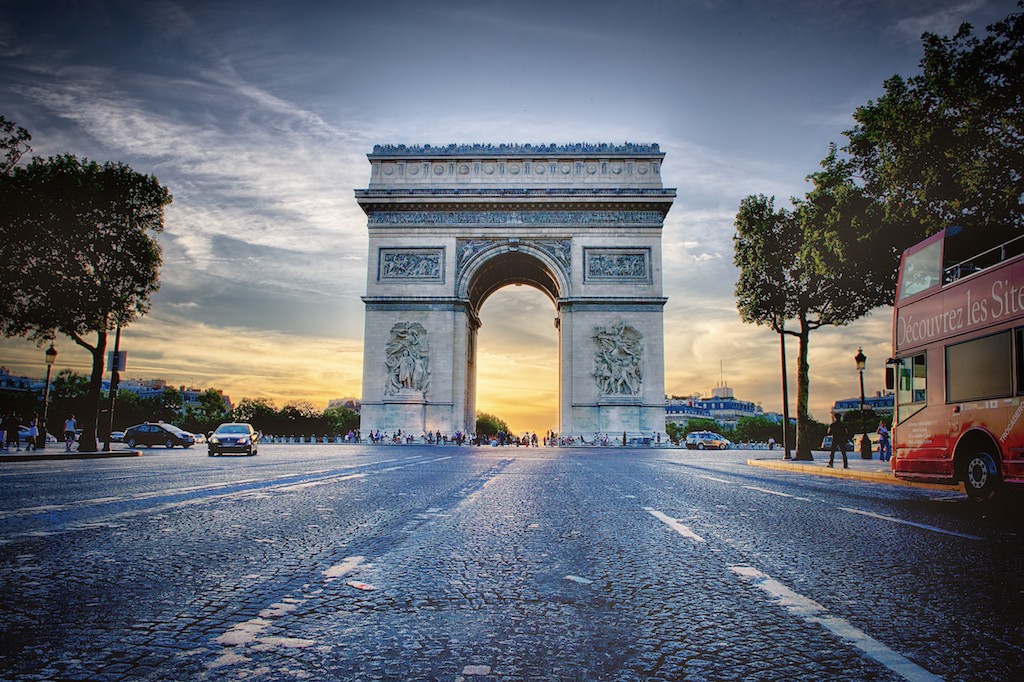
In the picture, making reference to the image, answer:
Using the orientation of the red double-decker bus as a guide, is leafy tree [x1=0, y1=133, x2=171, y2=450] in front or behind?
in front

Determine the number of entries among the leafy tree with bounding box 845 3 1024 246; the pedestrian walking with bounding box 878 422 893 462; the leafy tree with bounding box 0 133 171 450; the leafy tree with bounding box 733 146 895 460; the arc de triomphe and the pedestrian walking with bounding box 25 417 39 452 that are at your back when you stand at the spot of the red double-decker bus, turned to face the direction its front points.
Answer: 0

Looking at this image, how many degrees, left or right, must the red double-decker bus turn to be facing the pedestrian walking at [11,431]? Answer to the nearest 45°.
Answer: approximately 45° to its left

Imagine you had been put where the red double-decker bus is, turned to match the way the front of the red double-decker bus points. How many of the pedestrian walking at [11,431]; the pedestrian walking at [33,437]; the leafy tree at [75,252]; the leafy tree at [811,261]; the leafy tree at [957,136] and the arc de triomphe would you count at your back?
0

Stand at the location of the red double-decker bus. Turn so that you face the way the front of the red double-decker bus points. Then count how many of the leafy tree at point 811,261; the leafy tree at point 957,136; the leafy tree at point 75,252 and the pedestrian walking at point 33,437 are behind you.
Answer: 0

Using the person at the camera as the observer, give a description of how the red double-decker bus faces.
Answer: facing away from the viewer and to the left of the viewer

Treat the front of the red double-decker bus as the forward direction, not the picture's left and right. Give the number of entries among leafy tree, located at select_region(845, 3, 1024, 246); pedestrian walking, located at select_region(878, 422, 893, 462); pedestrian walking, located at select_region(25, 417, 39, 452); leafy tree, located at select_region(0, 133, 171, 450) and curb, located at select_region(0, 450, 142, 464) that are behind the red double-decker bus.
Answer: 0

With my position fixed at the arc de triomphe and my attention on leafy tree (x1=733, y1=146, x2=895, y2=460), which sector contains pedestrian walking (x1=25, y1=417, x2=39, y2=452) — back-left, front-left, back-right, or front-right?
front-right

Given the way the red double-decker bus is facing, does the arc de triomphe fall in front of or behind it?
in front

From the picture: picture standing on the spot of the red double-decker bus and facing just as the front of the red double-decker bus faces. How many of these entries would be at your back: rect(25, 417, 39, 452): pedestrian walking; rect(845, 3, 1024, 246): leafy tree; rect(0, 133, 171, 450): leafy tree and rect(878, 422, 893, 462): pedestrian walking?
0

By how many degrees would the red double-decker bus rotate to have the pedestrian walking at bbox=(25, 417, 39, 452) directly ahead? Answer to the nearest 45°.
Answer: approximately 45° to its left

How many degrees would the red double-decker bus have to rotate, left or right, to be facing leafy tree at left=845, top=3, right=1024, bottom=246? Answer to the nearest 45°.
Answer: approximately 45° to its right

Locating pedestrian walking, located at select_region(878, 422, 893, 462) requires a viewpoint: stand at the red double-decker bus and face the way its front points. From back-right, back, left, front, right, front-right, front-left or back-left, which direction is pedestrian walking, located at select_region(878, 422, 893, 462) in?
front-right
